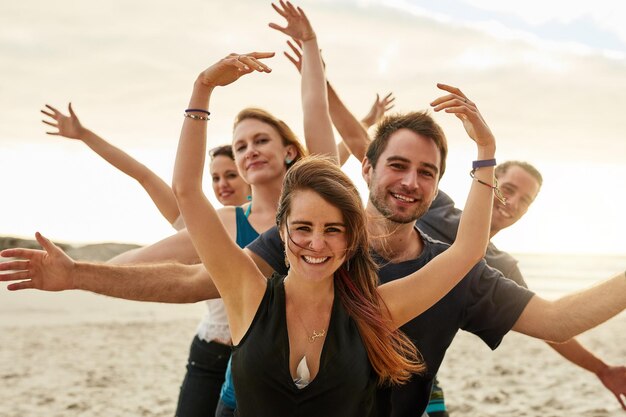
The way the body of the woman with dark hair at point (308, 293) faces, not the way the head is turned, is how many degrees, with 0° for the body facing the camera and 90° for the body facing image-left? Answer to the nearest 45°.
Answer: approximately 0°

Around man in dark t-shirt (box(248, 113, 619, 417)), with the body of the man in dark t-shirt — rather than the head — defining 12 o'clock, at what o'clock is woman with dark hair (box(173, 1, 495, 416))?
The woman with dark hair is roughly at 1 o'clock from the man in dark t-shirt.

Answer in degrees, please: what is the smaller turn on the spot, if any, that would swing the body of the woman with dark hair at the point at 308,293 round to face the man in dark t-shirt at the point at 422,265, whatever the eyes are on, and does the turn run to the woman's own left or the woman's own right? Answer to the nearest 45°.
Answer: approximately 135° to the woman's own left

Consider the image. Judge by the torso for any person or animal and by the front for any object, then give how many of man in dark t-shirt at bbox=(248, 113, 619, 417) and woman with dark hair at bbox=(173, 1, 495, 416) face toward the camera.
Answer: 2
